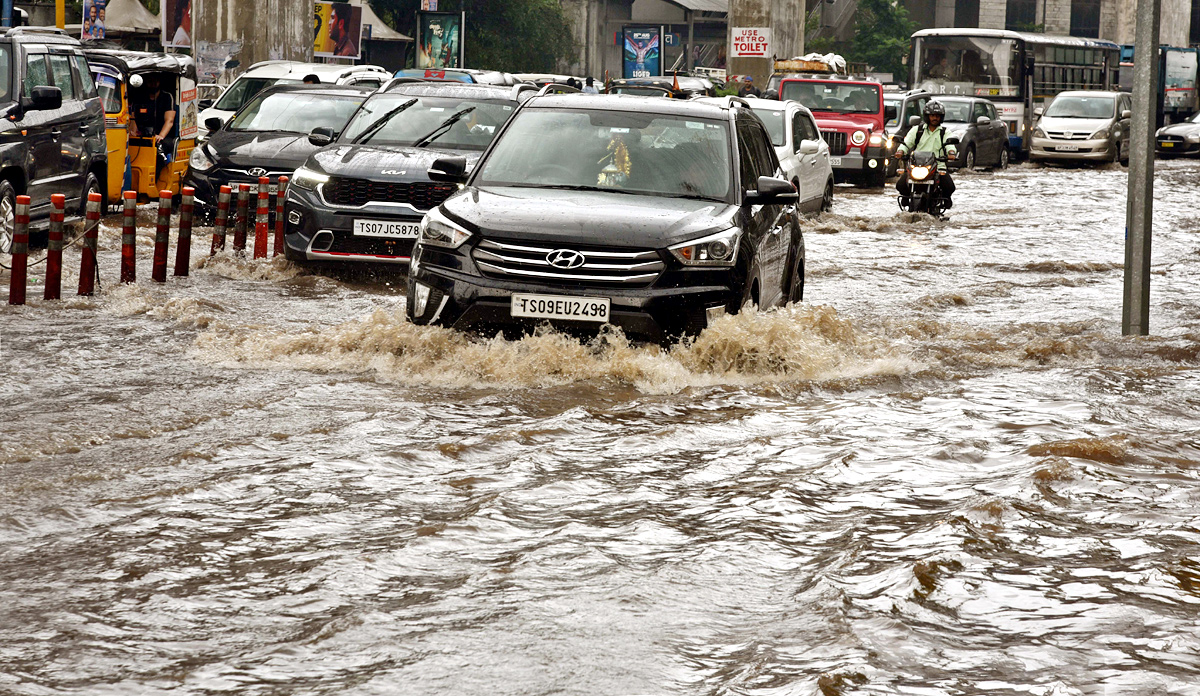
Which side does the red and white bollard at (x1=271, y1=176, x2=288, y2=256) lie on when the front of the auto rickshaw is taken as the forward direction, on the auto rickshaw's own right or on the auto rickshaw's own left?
on the auto rickshaw's own left

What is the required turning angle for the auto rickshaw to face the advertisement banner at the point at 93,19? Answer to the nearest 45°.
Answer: approximately 135° to its right

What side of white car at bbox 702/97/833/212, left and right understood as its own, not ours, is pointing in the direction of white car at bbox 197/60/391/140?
right

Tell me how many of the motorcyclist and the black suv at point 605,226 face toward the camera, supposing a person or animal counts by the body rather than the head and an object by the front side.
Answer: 2

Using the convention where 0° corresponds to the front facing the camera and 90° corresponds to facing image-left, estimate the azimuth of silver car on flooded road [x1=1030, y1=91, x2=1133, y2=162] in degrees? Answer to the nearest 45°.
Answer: approximately 45°

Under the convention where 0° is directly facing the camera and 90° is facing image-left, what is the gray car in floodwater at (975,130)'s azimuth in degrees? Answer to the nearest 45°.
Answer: approximately 45°

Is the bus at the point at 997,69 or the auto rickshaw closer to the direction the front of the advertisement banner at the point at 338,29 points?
the auto rickshaw

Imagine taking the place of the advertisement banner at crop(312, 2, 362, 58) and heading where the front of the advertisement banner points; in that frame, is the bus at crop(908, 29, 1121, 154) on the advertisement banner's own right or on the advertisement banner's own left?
on the advertisement banner's own left

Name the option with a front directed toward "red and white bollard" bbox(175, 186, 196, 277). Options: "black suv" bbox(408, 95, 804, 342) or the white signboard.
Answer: the white signboard

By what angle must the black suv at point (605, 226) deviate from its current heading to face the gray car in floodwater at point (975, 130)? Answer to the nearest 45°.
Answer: approximately 180°
